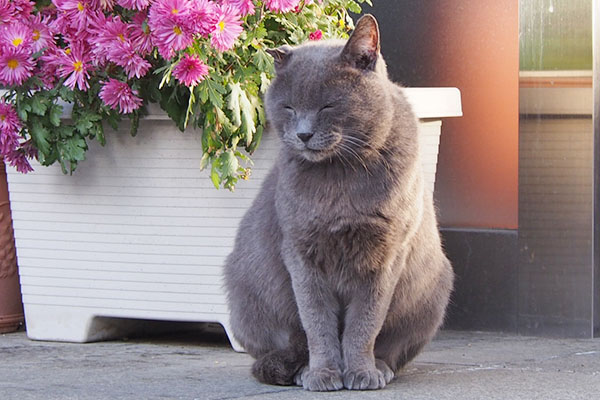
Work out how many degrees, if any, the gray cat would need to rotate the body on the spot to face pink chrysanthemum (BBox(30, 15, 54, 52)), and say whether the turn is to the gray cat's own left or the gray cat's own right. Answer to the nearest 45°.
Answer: approximately 135° to the gray cat's own right

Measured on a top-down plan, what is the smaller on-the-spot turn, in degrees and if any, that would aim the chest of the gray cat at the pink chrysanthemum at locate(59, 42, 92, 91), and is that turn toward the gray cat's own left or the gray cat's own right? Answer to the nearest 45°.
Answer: approximately 135° to the gray cat's own right

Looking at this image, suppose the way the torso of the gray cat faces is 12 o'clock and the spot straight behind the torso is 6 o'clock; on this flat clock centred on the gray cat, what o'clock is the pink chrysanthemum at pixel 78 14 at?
The pink chrysanthemum is roughly at 4 o'clock from the gray cat.

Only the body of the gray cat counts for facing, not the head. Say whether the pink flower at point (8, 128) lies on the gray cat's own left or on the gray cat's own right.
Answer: on the gray cat's own right

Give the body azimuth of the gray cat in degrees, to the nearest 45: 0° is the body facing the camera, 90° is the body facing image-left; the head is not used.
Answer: approximately 0°

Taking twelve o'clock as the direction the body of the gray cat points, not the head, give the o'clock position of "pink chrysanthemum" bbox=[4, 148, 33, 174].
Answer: The pink chrysanthemum is roughly at 4 o'clock from the gray cat.

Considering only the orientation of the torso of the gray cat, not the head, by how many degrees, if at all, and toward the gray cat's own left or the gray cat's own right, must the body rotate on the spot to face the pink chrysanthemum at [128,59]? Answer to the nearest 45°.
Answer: approximately 135° to the gray cat's own right
